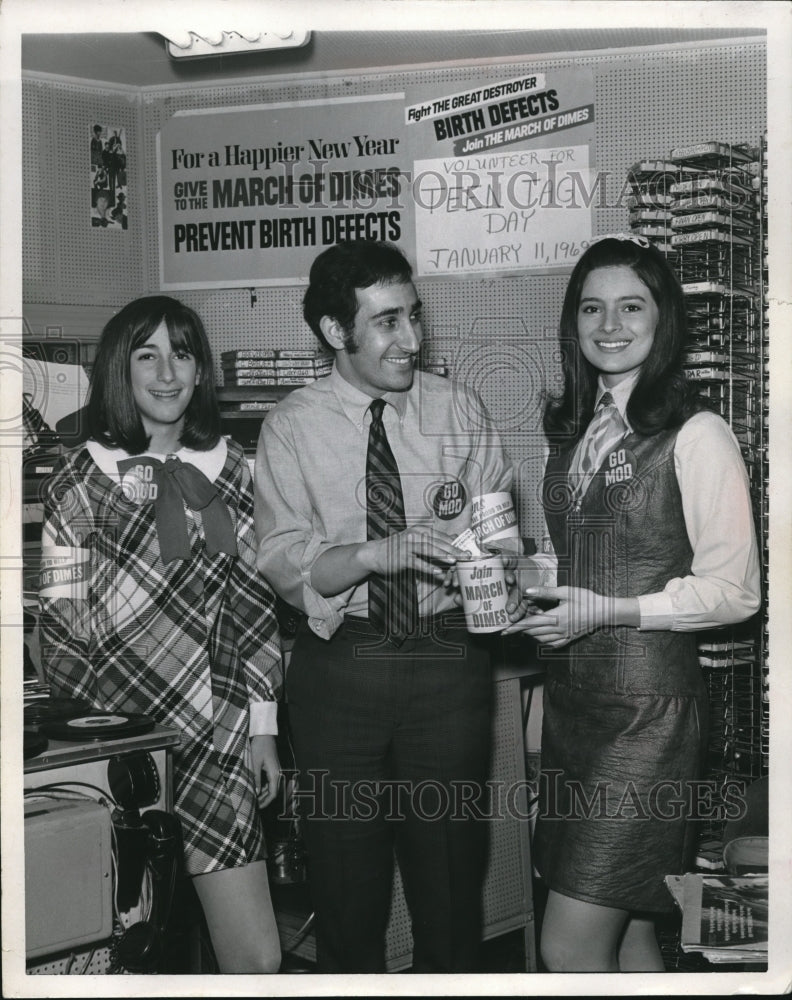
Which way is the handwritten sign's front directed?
toward the camera

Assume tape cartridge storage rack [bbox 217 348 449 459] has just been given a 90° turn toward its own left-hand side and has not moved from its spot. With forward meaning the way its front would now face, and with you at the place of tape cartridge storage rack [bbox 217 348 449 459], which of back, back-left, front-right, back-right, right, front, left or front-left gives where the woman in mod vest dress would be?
front-right

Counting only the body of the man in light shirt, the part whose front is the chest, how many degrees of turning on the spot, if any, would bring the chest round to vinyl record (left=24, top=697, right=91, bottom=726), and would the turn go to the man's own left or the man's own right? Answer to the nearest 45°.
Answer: approximately 90° to the man's own right

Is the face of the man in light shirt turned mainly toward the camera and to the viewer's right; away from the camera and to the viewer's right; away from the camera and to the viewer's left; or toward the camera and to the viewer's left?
toward the camera and to the viewer's right

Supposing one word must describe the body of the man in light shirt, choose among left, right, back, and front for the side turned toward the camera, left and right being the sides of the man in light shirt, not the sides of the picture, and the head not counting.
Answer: front

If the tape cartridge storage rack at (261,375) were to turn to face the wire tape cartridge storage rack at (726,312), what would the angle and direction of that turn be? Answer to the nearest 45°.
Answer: approximately 90° to its left

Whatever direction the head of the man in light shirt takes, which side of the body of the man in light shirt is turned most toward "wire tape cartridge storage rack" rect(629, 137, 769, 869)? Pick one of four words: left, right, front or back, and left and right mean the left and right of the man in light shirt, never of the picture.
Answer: left

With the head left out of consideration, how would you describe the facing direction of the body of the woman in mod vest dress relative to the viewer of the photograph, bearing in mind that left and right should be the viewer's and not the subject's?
facing the viewer and to the left of the viewer

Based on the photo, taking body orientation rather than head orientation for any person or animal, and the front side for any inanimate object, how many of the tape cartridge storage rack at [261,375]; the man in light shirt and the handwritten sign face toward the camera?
3
